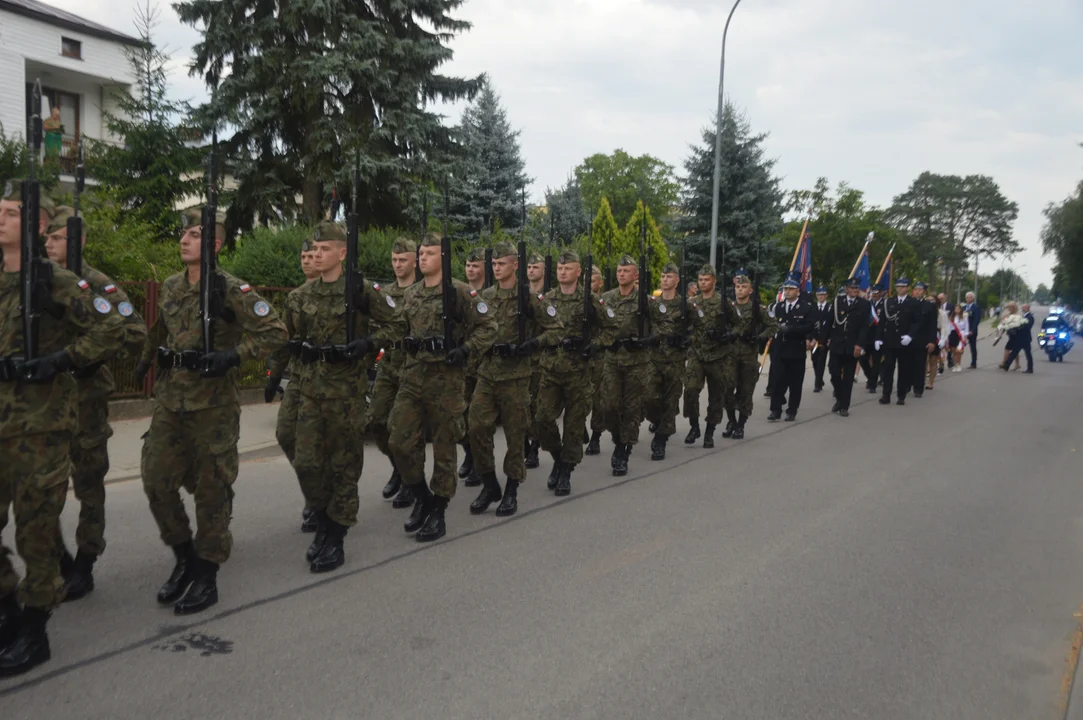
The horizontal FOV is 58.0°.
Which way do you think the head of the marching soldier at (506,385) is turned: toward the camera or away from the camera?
toward the camera

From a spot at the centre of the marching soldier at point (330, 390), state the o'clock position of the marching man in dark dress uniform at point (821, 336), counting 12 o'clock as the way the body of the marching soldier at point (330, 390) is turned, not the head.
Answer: the marching man in dark dress uniform at point (821, 336) is roughly at 6 o'clock from the marching soldier at point (330, 390).

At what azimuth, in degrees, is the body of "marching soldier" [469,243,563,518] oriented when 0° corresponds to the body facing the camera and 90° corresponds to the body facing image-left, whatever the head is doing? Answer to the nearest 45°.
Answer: approximately 45°

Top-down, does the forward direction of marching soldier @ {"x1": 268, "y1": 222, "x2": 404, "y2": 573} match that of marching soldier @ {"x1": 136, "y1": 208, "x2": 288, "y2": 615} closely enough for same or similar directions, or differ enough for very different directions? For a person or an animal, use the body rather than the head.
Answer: same or similar directions

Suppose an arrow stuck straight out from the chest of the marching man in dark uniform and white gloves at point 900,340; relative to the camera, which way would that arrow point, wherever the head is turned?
toward the camera

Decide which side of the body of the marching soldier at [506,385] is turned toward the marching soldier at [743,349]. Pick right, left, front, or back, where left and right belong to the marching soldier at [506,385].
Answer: back

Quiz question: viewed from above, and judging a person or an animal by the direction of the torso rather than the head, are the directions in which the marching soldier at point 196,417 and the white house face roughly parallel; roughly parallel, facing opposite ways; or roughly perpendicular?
roughly perpendicular

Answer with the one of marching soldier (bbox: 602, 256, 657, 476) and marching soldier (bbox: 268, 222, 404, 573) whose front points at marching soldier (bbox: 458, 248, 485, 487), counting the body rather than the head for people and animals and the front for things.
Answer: marching soldier (bbox: 602, 256, 657, 476)

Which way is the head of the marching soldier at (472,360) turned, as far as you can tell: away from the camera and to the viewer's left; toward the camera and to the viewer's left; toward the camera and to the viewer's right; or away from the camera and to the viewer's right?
toward the camera and to the viewer's left

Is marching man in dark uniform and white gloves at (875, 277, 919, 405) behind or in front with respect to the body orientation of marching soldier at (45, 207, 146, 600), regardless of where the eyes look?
behind

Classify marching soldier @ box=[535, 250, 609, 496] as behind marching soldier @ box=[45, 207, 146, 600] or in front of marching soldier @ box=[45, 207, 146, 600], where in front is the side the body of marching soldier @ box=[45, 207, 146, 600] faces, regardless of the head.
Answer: behind

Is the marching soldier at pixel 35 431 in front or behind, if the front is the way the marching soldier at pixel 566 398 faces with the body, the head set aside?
in front

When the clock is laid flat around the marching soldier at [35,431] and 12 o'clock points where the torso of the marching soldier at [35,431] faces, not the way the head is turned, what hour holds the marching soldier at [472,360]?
the marching soldier at [472,360] is roughly at 6 o'clock from the marching soldier at [35,431].

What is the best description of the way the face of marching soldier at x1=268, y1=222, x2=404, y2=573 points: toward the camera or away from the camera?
toward the camera

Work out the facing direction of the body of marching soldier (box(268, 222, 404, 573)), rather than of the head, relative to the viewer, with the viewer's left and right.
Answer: facing the viewer and to the left of the viewer

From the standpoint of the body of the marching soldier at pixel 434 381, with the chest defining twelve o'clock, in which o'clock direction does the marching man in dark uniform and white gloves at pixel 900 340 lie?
the marching man in dark uniform and white gloves at pixel 900 340 is roughly at 6 o'clock from the marching soldier at pixel 434 381.

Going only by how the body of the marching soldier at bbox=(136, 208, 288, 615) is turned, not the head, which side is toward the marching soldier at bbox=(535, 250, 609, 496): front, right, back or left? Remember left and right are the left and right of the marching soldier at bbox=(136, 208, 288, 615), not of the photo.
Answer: back

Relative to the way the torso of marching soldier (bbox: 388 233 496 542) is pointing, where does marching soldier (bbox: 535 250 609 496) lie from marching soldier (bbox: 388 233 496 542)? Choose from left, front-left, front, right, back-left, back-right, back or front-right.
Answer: back

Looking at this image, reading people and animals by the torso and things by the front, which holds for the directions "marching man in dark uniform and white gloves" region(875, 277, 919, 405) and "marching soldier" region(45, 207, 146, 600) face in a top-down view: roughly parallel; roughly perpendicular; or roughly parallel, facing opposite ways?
roughly parallel
